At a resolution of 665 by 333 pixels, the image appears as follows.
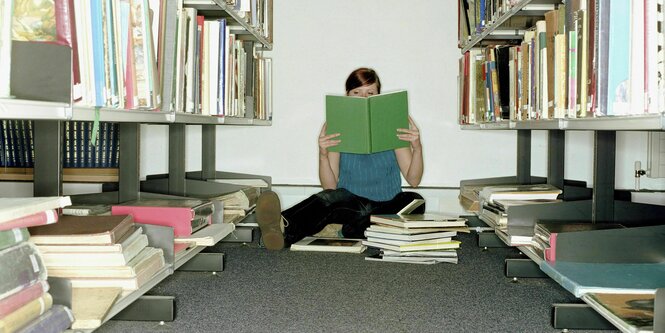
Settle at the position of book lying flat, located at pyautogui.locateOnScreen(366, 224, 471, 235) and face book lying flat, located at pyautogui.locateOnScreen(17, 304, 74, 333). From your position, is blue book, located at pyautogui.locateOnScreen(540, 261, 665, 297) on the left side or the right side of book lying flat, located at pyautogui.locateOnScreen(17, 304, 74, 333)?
left

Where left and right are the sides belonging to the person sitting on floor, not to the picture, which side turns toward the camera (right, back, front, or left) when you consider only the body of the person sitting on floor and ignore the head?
front

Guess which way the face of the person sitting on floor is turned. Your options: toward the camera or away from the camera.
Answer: toward the camera

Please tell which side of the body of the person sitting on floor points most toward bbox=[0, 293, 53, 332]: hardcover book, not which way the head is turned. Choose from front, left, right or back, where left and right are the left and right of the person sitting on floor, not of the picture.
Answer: front

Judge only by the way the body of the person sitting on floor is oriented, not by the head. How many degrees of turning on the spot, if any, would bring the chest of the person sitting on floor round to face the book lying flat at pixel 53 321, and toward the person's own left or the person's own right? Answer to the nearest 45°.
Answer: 0° — they already face it

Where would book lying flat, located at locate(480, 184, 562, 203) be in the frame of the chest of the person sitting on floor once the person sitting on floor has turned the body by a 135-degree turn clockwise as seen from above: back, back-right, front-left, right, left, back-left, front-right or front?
back

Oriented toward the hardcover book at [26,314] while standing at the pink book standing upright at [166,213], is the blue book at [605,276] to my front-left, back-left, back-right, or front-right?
front-left
